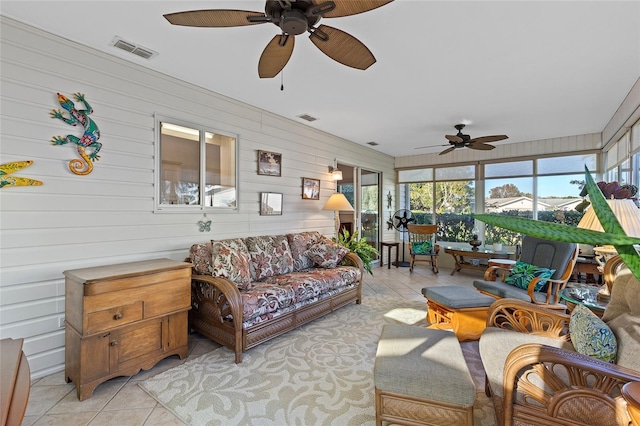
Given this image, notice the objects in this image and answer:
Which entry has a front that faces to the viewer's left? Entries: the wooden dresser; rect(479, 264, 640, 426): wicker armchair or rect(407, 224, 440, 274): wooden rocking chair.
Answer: rect(479, 264, 640, 426): wicker armchair

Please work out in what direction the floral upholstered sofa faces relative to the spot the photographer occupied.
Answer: facing the viewer and to the right of the viewer

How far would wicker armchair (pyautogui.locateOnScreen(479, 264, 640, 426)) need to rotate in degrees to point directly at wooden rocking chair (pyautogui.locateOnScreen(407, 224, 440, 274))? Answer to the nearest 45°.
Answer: approximately 45° to its right

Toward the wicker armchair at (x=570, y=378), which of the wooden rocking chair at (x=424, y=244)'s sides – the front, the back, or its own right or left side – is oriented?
front

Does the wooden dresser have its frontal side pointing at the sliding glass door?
no

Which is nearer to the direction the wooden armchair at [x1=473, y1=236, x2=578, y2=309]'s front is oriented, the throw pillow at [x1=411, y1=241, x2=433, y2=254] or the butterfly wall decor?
the butterfly wall decor

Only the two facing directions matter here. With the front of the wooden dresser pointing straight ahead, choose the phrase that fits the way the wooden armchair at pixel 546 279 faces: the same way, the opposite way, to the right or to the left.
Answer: the opposite way

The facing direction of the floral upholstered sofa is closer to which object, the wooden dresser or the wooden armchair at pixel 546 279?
the wooden armchair

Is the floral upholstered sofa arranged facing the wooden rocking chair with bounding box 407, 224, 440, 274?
no

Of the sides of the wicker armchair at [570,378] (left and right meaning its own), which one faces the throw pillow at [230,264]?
front

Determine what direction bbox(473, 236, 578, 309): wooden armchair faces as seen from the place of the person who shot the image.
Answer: facing the viewer and to the left of the viewer

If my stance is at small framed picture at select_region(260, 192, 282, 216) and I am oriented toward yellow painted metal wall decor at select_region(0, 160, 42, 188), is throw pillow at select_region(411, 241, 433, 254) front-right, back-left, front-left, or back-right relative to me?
back-left

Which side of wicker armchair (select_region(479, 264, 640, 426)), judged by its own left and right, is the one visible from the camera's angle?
left

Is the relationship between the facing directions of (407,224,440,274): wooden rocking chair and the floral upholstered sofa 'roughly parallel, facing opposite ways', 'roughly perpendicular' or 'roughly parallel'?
roughly perpendicular

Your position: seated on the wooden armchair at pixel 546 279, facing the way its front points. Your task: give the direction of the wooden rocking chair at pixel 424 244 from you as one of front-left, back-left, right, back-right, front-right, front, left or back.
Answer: right

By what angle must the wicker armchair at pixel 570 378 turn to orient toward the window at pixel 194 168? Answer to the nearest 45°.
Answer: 0° — it already faces it

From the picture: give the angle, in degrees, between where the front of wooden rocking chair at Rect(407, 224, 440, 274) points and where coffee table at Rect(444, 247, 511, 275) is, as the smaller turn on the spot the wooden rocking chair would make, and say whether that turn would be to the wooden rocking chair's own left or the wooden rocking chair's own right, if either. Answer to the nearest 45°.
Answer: approximately 90° to the wooden rocking chair's own left

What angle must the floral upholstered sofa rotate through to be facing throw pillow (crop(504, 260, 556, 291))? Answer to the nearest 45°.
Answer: approximately 45° to its left

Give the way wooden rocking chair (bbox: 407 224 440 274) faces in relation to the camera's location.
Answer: facing the viewer

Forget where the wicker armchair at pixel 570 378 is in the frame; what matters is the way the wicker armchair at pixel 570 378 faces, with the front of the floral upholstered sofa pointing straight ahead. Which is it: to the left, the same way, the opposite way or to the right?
the opposite way

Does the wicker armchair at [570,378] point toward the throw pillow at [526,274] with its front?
no
